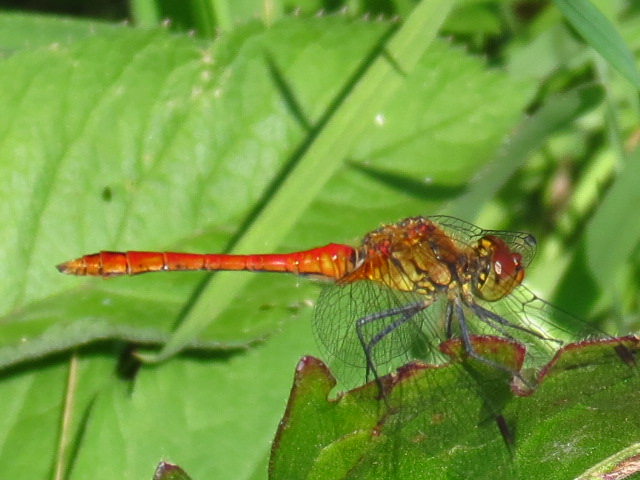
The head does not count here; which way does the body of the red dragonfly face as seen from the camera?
to the viewer's right

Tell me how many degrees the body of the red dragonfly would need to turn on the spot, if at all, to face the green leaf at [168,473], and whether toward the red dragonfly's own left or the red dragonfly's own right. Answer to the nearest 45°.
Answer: approximately 135° to the red dragonfly's own right

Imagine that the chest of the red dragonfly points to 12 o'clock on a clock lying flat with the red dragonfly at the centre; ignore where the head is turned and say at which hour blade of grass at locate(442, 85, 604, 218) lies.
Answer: The blade of grass is roughly at 11 o'clock from the red dragonfly.

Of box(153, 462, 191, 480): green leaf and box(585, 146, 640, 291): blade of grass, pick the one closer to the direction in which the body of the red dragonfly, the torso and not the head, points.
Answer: the blade of grass
